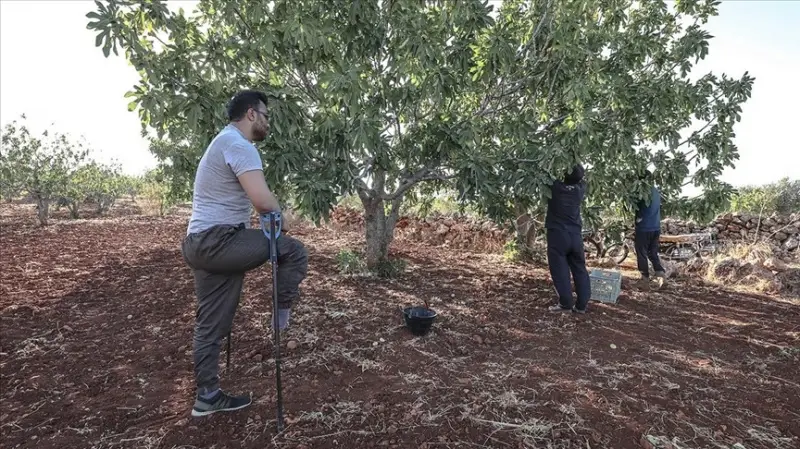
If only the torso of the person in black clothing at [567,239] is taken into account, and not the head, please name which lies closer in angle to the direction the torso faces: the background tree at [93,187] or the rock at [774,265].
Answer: the background tree

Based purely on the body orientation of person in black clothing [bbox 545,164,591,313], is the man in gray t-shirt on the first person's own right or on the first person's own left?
on the first person's own left

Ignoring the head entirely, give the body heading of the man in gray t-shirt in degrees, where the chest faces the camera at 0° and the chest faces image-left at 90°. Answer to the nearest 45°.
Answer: approximately 270°

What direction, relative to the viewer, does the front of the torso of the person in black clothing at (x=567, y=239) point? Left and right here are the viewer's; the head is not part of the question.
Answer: facing away from the viewer and to the left of the viewer

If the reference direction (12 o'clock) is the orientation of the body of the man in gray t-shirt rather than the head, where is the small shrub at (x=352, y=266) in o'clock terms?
The small shrub is roughly at 10 o'clock from the man in gray t-shirt.

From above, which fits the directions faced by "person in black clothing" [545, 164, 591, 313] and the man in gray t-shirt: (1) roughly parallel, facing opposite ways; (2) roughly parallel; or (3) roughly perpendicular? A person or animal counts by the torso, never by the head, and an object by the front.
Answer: roughly perpendicular

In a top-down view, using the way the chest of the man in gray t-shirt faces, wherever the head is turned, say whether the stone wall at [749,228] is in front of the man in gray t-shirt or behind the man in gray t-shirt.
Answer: in front

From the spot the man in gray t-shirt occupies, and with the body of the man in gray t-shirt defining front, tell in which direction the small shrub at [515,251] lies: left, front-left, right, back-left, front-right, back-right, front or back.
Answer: front-left

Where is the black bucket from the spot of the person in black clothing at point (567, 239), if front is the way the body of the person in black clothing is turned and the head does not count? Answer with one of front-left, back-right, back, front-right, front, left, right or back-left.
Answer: left

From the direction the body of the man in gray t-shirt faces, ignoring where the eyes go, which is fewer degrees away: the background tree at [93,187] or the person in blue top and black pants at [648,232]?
the person in blue top and black pants

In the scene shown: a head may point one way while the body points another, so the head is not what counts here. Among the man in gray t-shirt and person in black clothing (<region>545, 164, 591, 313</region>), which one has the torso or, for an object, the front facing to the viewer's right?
the man in gray t-shirt

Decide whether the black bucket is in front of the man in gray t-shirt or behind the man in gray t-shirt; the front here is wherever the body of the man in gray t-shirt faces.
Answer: in front

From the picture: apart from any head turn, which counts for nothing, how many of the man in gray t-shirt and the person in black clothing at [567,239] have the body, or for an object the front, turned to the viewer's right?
1
